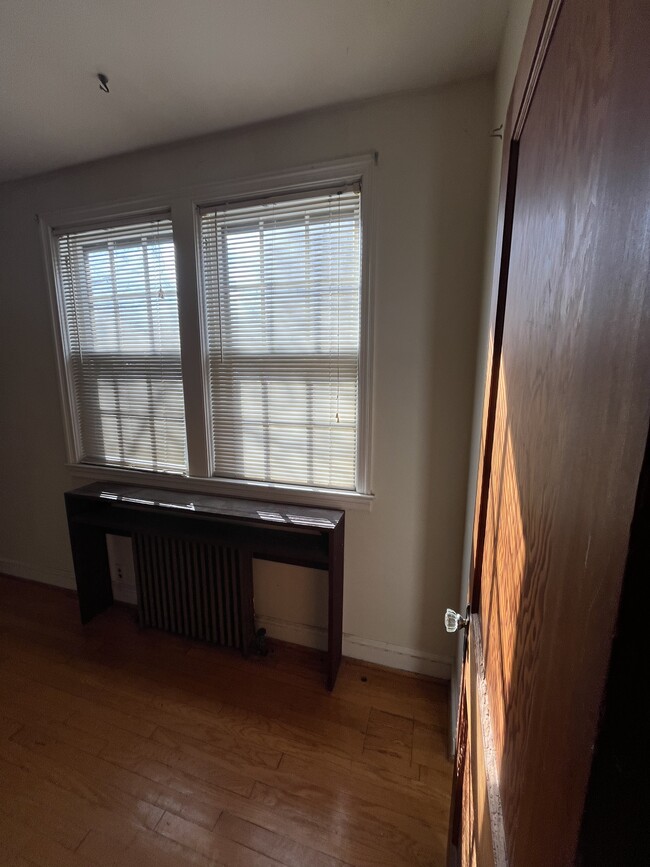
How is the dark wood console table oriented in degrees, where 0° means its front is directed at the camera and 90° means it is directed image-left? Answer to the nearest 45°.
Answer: approximately 45°

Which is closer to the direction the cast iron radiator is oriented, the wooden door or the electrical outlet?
the wooden door

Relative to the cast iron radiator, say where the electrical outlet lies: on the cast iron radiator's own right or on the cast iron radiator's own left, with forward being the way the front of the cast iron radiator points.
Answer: on the cast iron radiator's own right

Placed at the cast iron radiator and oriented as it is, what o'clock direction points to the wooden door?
The wooden door is roughly at 10 o'clock from the cast iron radiator.
